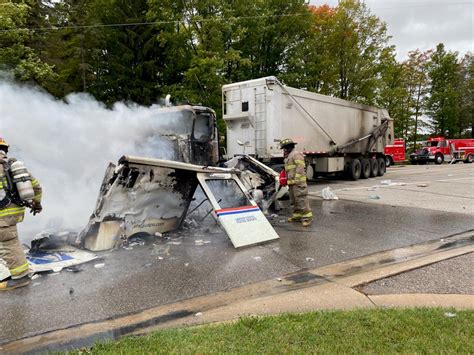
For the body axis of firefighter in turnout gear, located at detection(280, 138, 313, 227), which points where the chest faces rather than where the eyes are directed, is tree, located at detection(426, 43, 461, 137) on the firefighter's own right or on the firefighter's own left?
on the firefighter's own right

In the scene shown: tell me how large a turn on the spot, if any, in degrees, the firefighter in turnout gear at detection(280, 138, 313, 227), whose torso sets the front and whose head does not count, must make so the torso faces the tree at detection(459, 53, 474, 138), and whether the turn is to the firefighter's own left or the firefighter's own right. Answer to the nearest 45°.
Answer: approximately 135° to the firefighter's own right

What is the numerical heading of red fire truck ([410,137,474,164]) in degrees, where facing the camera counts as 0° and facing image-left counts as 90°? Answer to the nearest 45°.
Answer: approximately 45°

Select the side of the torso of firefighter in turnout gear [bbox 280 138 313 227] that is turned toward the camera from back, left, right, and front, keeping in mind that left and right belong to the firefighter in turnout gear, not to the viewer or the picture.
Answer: left

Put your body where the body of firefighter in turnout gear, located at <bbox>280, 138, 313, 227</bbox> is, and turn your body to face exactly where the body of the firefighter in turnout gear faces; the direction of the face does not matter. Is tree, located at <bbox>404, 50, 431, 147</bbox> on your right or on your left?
on your right

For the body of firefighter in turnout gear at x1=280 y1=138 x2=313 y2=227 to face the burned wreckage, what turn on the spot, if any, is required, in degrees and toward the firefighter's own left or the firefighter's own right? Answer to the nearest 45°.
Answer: approximately 45° to the firefighter's own left

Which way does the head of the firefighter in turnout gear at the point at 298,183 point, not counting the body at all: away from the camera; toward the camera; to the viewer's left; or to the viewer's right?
to the viewer's left

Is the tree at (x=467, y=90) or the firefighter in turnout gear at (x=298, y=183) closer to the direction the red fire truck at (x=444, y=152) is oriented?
the firefighter in turnout gear

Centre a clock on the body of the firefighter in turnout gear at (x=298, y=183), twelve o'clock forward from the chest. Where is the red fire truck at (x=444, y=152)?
The red fire truck is roughly at 4 o'clock from the firefighter in turnout gear.

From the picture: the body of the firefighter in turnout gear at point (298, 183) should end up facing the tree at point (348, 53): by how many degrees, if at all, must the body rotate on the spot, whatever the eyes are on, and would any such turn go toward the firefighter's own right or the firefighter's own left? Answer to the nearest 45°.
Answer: approximately 90° to the firefighter's own right

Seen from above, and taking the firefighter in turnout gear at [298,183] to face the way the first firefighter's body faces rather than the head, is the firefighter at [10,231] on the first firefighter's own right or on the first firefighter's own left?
on the first firefighter's own left
